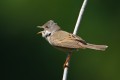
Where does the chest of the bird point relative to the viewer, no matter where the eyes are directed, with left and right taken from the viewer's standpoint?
facing to the left of the viewer
